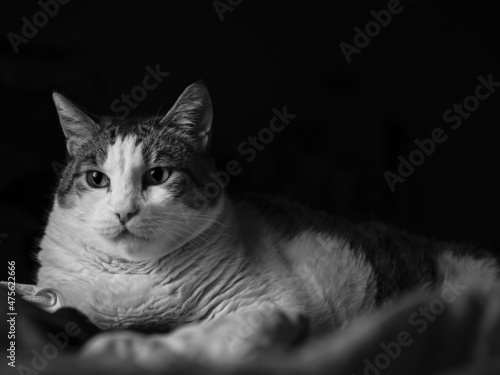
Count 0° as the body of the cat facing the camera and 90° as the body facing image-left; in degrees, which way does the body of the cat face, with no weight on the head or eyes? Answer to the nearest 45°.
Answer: approximately 45°
